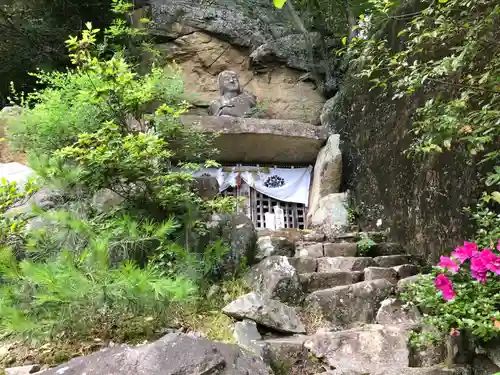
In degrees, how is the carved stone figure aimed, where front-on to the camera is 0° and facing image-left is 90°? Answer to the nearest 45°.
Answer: approximately 0°

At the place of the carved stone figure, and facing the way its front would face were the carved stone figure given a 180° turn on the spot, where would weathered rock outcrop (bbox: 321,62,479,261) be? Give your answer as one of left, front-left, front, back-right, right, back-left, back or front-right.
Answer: back-right

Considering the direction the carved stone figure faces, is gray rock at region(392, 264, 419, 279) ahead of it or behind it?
ahead

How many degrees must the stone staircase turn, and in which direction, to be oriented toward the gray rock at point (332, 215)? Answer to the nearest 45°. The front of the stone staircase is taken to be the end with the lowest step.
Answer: approximately 180°

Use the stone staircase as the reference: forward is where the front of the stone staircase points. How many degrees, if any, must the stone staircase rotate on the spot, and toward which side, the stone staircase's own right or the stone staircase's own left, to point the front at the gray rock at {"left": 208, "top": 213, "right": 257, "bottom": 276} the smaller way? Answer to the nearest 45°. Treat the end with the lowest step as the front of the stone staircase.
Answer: approximately 135° to the stone staircase's own right

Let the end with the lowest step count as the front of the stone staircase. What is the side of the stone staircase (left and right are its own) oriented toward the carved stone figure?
back

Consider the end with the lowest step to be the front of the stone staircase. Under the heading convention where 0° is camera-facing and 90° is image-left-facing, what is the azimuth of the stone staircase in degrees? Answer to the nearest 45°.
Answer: approximately 0°

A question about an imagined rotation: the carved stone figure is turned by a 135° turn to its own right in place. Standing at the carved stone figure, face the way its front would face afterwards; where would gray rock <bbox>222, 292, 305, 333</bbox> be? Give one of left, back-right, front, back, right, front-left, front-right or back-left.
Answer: back-left

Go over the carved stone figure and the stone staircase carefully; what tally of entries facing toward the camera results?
2

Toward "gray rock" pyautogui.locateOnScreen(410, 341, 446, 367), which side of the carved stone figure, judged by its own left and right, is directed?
front
